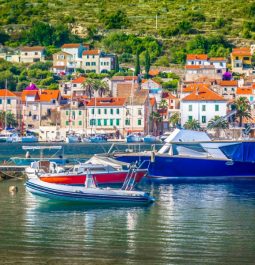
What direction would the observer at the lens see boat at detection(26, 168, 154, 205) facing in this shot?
facing to the left of the viewer
